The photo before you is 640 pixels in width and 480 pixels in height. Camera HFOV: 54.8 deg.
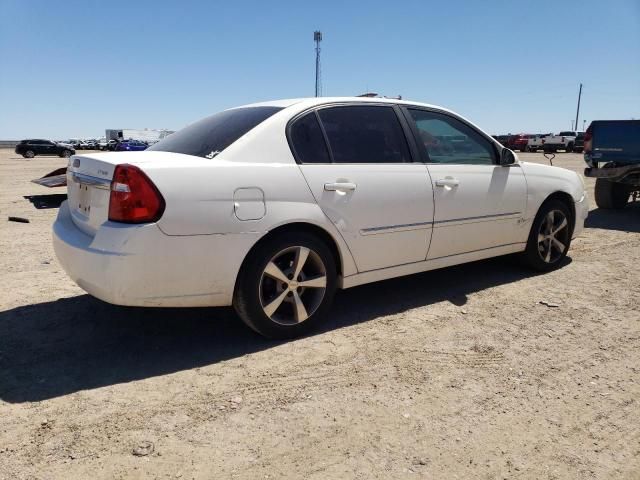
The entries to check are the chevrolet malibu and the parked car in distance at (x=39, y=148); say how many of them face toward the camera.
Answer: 0

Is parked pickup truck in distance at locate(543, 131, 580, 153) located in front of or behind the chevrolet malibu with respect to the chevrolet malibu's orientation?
in front

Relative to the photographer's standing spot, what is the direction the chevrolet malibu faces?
facing away from the viewer and to the right of the viewer
